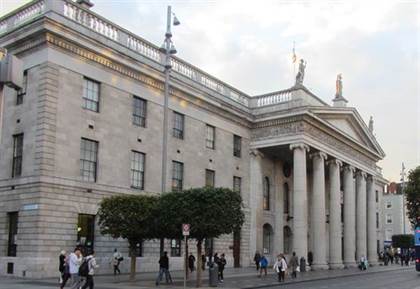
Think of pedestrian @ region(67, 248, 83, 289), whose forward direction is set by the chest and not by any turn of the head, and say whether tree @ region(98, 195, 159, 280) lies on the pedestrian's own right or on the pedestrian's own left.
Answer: on the pedestrian's own left

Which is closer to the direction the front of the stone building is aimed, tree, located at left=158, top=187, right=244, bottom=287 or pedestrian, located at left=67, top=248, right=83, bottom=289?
the tree

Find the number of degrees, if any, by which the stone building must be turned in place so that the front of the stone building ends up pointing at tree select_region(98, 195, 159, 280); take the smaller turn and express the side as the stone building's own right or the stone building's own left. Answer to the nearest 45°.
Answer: approximately 45° to the stone building's own right

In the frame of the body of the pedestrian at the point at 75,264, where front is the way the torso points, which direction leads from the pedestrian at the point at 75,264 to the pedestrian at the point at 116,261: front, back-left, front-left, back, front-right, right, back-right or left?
left

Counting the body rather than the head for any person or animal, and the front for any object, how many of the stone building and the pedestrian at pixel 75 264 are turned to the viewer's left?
0
